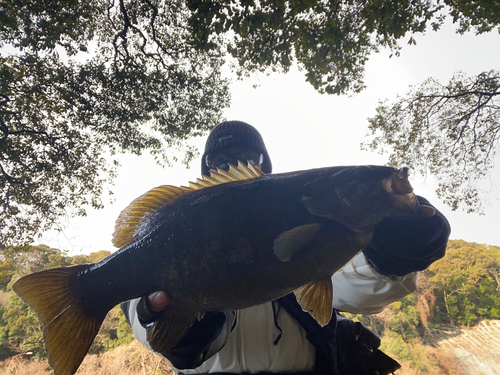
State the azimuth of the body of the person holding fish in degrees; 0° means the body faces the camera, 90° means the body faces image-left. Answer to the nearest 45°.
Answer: approximately 0°

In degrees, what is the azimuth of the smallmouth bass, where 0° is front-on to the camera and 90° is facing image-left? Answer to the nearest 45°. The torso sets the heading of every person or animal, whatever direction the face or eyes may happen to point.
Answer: approximately 270°
